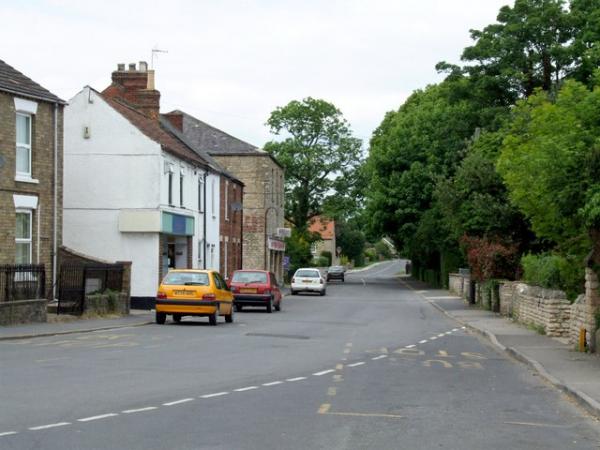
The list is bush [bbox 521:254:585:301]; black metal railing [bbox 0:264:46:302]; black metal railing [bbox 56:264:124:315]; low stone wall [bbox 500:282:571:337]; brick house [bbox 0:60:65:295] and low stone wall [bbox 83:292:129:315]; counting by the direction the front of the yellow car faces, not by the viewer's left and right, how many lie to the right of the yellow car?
2

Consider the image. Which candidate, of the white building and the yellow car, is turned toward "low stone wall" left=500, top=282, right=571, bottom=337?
the white building

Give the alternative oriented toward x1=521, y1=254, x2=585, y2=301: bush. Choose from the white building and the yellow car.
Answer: the white building

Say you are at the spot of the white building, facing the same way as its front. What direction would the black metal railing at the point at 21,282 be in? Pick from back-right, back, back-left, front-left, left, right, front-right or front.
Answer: front-right

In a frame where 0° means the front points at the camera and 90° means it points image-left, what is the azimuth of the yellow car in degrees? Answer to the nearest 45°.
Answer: approximately 180°

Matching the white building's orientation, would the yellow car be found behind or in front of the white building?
in front

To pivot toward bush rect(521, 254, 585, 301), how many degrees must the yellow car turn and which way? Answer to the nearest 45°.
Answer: approximately 90° to its right

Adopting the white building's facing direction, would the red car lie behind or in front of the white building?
in front

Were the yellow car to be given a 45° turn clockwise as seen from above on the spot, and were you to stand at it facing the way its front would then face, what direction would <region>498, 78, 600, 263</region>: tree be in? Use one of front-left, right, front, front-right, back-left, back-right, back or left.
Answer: right

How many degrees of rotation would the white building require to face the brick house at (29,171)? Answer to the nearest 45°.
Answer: approximately 45° to its right

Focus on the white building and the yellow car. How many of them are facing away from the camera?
1

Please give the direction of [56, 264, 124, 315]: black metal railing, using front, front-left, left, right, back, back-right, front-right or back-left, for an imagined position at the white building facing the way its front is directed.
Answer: front-right

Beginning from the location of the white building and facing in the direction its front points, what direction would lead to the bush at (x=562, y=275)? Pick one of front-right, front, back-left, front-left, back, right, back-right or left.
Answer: front

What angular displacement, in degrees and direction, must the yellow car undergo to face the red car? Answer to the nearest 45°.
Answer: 0° — it already faces it

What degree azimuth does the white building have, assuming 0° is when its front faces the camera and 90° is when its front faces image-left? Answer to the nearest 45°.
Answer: approximately 315°

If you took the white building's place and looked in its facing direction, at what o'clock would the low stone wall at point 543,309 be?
The low stone wall is roughly at 12 o'clock from the white building.

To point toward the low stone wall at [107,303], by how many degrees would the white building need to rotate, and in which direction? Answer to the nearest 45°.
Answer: approximately 45° to its right

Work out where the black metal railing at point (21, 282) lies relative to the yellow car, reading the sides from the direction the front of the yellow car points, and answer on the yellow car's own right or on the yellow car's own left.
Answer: on the yellow car's own left
